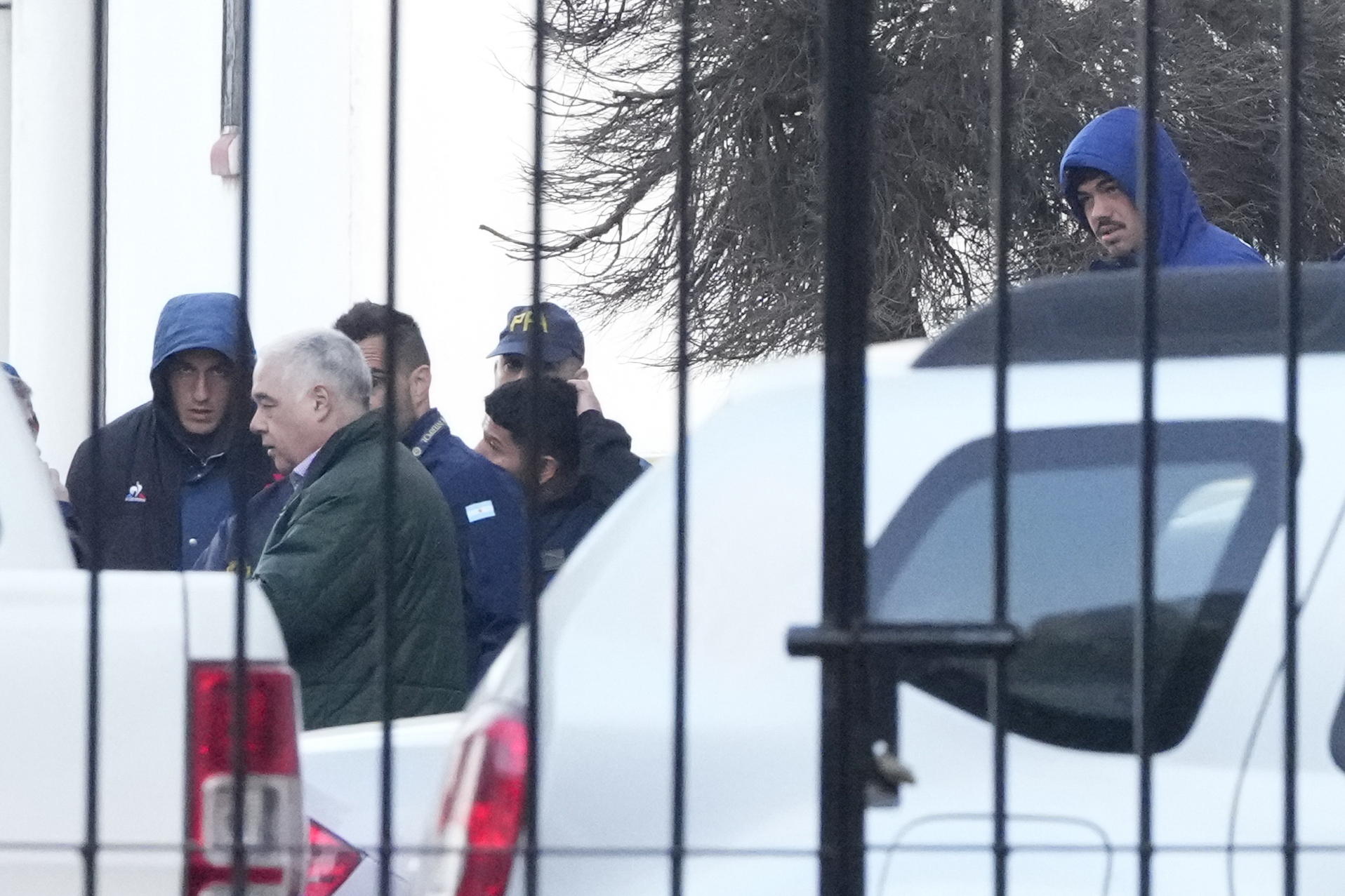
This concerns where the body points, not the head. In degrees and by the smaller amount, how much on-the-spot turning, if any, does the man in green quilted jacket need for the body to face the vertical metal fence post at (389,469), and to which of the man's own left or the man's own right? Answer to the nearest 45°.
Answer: approximately 90° to the man's own left

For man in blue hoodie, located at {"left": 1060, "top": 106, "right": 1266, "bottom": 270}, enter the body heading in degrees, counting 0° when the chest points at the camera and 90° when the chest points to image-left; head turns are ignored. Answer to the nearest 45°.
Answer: approximately 45°

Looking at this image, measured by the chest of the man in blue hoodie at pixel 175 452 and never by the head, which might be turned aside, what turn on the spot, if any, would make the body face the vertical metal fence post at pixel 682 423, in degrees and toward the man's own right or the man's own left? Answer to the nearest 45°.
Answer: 0° — they already face it

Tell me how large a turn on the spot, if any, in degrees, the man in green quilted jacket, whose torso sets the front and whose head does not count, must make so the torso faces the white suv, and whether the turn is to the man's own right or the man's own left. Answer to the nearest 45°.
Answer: approximately 90° to the man's own left

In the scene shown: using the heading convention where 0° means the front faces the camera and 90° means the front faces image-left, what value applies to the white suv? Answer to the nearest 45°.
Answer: approximately 270°

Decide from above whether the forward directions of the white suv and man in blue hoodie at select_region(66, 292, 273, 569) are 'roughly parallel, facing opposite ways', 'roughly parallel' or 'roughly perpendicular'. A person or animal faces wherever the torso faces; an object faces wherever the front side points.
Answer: roughly perpendicular

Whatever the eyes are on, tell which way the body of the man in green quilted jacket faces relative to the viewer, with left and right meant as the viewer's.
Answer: facing to the left of the viewer
